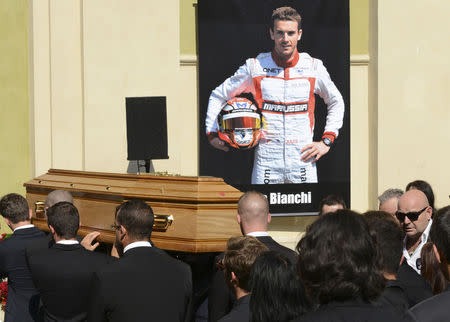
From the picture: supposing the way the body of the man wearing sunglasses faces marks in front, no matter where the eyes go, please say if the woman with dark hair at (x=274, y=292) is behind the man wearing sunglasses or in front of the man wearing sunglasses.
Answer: in front

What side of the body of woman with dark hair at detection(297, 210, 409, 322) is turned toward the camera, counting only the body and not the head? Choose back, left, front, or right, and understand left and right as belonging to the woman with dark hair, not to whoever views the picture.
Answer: back

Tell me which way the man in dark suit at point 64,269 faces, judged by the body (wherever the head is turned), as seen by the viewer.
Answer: away from the camera

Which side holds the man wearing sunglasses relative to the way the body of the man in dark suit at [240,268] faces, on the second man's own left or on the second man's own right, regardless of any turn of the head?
on the second man's own right

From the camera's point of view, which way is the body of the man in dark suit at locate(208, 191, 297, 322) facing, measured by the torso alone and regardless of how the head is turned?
away from the camera

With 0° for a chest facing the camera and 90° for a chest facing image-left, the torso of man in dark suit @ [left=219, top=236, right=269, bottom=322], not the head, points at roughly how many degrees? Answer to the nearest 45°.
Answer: approximately 135°

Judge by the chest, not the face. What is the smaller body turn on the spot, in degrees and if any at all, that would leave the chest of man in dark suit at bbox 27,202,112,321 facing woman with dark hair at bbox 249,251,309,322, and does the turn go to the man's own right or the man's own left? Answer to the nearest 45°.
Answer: approximately 135° to the man's own right

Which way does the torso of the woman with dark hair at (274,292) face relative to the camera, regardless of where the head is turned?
away from the camera

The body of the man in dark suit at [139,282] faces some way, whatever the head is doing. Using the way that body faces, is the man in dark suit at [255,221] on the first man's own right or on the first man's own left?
on the first man's own right

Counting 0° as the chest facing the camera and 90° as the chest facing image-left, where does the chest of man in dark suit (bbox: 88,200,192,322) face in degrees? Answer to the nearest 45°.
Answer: approximately 135°

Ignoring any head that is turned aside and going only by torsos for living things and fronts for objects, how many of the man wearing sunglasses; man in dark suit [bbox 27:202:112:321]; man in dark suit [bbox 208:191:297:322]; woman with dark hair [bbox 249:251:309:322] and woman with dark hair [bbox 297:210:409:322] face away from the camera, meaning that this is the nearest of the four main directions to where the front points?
4

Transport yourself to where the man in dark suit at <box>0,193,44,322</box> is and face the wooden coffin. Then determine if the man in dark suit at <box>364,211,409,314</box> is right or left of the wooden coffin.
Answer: right

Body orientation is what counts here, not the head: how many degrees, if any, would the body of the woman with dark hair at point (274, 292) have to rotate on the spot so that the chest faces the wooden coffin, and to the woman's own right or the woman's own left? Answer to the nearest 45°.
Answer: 0° — they already face it
